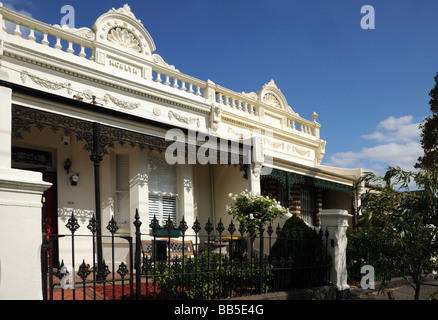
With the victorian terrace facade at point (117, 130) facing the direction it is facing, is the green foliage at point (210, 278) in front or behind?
in front

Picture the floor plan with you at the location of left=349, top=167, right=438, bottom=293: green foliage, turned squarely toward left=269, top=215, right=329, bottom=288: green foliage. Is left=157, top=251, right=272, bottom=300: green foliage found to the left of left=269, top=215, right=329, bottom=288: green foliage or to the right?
left

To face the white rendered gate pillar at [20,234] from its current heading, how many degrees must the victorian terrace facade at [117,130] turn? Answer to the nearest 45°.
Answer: approximately 45° to its right

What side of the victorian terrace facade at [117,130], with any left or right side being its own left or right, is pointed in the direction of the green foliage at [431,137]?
left

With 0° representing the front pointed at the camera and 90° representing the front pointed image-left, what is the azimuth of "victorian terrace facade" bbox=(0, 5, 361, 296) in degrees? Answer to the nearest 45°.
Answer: approximately 315°

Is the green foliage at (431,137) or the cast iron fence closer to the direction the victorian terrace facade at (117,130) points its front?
the cast iron fence

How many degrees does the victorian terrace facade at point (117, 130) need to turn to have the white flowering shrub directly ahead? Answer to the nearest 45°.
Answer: approximately 45° to its left
